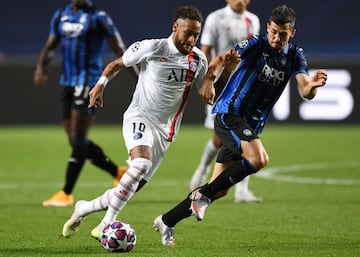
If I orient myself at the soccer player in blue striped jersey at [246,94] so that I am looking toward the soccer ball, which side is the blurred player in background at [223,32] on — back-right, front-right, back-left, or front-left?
back-right

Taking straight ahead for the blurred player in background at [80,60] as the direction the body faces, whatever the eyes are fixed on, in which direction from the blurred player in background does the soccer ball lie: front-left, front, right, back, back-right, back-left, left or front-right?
front-left

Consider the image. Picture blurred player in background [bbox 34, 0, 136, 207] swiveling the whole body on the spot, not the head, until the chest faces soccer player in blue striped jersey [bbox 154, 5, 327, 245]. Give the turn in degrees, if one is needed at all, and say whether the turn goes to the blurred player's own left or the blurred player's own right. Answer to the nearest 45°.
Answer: approximately 90° to the blurred player's own left

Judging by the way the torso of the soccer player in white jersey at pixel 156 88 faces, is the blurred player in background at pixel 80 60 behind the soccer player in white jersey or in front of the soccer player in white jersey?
behind

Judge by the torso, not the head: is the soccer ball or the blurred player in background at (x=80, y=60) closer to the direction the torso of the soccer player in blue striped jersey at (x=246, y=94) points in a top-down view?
the soccer ball

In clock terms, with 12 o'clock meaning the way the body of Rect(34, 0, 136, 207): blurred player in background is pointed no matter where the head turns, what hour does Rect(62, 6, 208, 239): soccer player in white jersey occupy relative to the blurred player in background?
The soccer player in white jersey is roughly at 10 o'clock from the blurred player in background.

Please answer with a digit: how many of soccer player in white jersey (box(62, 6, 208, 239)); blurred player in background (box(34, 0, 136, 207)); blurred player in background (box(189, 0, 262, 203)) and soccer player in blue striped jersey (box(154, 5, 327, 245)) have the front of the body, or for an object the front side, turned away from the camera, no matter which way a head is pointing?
0

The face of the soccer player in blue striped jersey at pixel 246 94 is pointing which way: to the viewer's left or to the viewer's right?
to the viewer's left

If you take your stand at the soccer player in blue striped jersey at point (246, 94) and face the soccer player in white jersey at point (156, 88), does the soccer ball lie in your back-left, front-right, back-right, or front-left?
front-left
